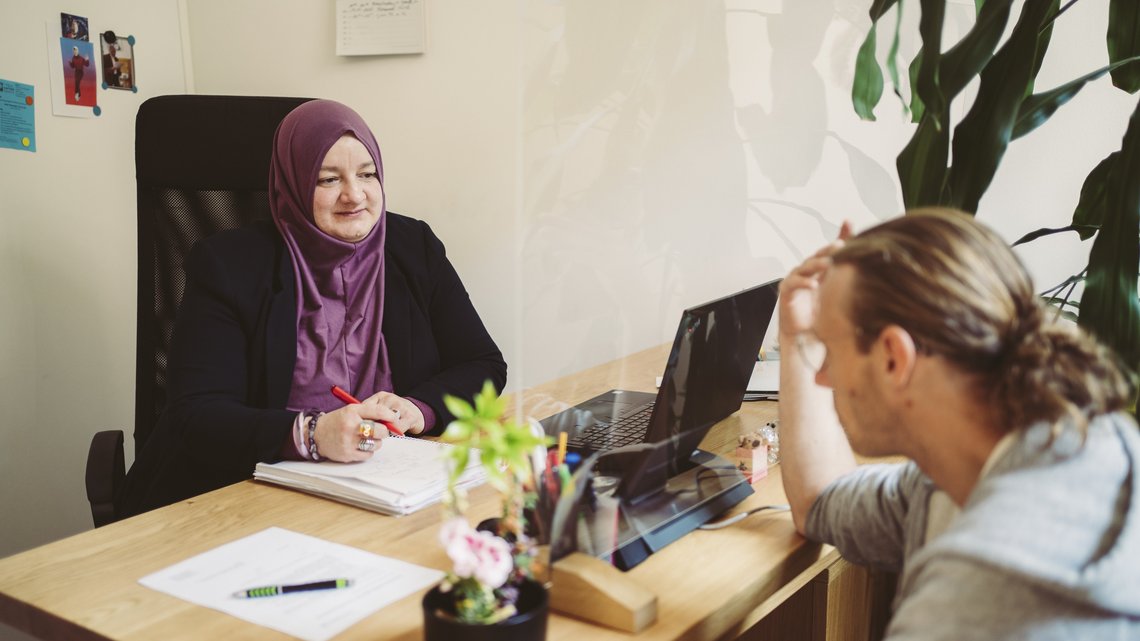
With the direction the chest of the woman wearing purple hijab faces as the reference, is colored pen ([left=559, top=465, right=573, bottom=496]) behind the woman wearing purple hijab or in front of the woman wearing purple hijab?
in front

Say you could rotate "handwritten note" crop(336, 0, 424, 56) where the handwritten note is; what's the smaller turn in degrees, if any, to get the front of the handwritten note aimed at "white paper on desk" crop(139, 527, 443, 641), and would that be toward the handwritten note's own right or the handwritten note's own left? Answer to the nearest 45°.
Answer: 0° — it already faces it

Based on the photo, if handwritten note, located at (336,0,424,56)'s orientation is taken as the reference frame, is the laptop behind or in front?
in front

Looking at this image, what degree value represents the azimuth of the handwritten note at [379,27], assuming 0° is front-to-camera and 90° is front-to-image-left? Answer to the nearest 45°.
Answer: approximately 0°

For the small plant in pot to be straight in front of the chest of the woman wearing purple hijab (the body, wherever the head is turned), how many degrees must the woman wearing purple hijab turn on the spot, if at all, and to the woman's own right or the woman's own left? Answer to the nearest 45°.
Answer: approximately 45° to the woman's own right

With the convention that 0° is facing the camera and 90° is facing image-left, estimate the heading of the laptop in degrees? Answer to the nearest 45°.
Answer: approximately 135°

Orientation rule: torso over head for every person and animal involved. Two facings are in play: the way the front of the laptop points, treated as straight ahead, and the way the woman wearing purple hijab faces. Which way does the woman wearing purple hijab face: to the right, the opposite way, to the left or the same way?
the opposite way

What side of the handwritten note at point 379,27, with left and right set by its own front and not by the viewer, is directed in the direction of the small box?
front

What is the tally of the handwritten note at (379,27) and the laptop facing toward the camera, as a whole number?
1

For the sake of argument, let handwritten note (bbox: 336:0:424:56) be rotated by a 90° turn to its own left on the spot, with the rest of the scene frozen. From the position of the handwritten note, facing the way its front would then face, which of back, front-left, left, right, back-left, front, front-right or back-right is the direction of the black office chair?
back-right
